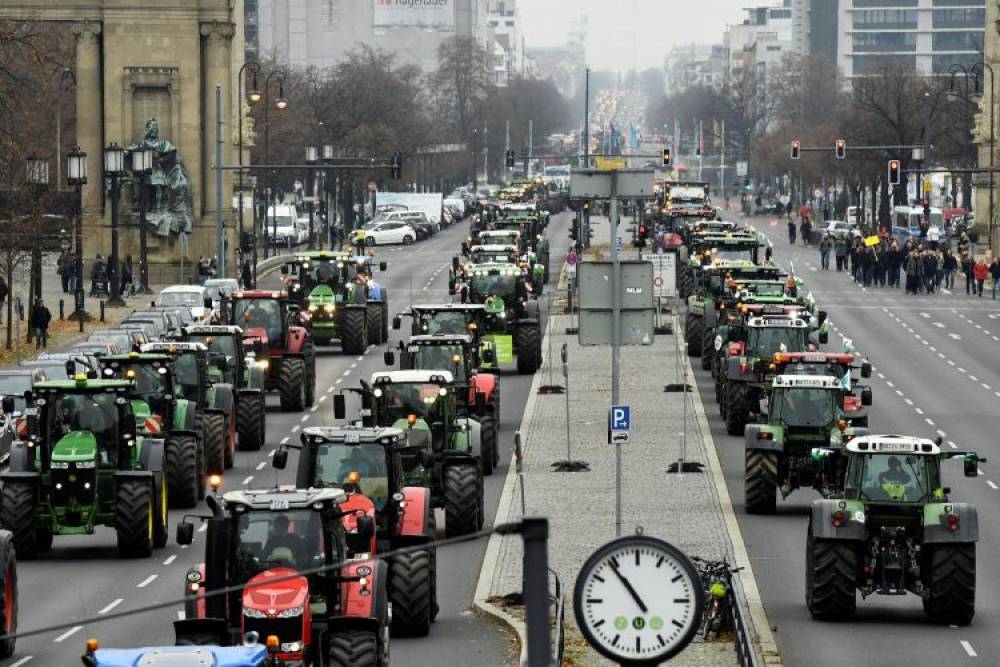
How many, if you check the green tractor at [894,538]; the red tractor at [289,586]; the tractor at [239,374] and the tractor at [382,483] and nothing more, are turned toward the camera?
3

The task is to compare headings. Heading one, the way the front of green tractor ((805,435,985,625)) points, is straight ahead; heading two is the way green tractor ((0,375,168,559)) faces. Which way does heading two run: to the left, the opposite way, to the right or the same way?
the opposite way

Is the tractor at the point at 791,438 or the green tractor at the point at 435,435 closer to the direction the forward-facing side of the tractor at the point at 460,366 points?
the green tractor

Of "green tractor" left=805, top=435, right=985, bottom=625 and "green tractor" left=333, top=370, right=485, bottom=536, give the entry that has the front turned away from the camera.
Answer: "green tractor" left=805, top=435, right=985, bottom=625

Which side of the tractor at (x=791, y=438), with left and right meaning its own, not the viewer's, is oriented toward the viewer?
back

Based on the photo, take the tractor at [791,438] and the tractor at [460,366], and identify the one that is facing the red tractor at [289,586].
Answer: the tractor at [460,366]

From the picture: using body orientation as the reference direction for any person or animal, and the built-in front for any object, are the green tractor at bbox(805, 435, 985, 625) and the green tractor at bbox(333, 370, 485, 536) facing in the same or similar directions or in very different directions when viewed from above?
very different directions

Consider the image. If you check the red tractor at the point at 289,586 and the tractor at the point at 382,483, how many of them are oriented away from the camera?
0

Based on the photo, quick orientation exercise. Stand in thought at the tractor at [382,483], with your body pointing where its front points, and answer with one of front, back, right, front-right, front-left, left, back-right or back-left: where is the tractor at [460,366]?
back

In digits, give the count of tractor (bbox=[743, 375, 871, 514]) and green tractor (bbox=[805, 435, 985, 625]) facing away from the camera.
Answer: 2

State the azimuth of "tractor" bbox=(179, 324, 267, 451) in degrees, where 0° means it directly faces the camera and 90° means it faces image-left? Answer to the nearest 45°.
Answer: approximately 0°

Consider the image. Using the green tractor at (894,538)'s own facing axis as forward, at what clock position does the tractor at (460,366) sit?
The tractor is roughly at 11 o'clock from the green tractor.

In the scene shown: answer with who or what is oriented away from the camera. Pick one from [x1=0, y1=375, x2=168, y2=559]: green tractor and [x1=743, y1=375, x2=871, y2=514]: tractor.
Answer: the tractor
